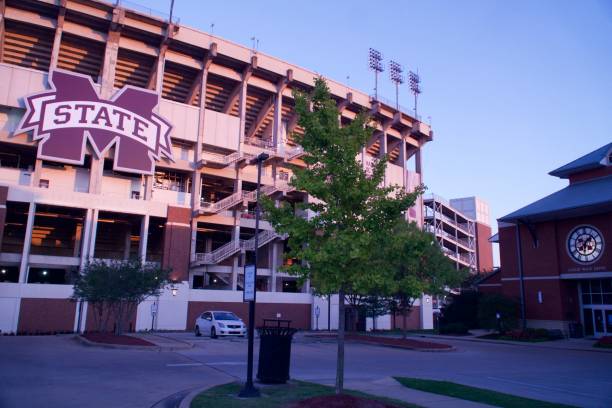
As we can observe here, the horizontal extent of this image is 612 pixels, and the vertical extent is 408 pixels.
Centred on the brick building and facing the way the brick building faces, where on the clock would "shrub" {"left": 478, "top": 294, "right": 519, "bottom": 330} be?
The shrub is roughly at 1 o'clock from the brick building.

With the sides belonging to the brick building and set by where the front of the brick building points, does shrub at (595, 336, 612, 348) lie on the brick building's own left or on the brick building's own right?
on the brick building's own left

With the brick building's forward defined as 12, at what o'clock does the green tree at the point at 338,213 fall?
The green tree is roughly at 11 o'clock from the brick building.

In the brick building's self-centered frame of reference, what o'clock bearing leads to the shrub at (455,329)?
The shrub is roughly at 2 o'clock from the brick building.

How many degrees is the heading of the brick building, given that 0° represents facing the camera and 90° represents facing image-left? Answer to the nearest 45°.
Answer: approximately 45°

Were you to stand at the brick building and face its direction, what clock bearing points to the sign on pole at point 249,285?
The sign on pole is roughly at 11 o'clock from the brick building.

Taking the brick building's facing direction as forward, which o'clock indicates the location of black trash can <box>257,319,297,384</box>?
The black trash can is roughly at 11 o'clock from the brick building.

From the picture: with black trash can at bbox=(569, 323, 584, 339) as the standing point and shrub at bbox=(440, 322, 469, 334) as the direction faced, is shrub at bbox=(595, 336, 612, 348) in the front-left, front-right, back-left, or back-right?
back-left
